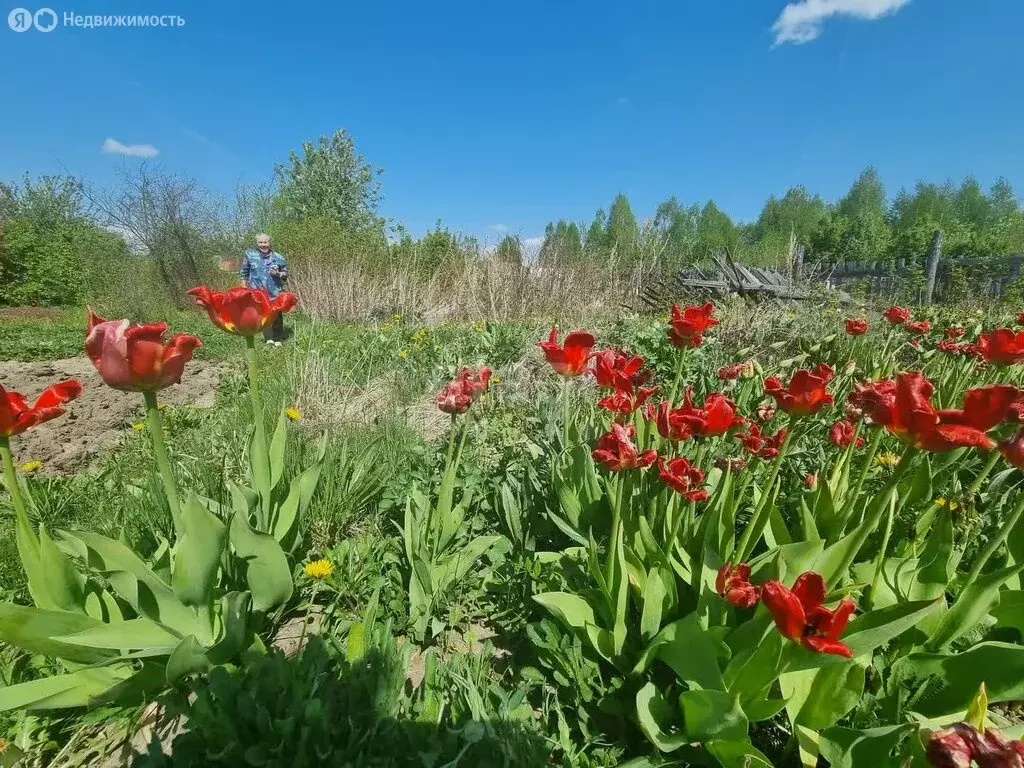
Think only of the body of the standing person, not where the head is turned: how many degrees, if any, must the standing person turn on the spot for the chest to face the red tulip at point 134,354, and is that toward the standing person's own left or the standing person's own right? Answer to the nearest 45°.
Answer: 0° — they already face it

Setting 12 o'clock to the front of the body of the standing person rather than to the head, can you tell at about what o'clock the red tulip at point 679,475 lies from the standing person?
The red tulip is roughly at 12 o'clock from the standing person.

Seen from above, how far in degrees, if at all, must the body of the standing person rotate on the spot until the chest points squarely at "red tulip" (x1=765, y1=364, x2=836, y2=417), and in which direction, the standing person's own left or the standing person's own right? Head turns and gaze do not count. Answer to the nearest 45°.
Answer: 0° — they already face it

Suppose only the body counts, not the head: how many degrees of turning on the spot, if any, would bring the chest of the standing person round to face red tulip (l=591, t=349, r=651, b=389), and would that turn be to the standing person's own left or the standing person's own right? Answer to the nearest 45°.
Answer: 0° — they already face it

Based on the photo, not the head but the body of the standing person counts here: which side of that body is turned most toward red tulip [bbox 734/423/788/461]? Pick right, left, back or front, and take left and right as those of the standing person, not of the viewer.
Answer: front

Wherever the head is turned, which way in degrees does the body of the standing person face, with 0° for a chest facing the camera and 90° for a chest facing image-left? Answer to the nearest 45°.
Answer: approximately 0°

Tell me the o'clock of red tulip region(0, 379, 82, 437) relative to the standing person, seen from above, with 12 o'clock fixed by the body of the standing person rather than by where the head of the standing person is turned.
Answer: The red tulip is roughly at 12 o'clock from the standing person.

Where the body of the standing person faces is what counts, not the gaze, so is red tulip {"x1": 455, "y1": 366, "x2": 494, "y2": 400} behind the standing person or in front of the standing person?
in front
